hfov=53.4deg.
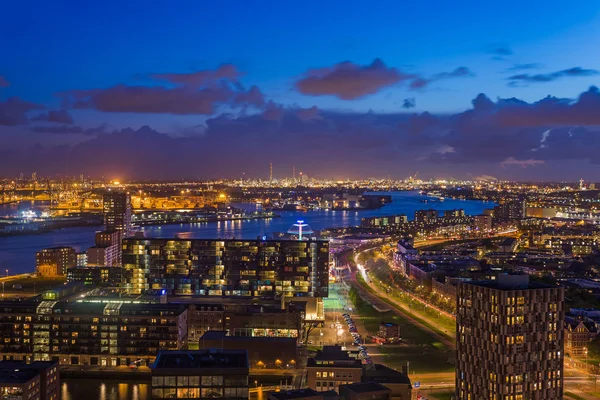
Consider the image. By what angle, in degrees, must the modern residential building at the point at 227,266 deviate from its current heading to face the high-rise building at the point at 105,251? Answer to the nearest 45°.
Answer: approximately 135° to its right

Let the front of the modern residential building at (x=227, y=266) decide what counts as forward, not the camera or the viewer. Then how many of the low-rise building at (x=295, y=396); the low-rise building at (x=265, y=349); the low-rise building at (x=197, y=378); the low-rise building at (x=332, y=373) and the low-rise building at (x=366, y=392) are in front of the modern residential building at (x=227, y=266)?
5

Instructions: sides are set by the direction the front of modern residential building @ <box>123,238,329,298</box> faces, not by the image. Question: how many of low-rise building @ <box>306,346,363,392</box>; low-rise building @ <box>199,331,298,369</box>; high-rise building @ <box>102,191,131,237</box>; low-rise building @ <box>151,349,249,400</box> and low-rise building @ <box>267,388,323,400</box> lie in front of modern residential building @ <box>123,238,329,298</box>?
4

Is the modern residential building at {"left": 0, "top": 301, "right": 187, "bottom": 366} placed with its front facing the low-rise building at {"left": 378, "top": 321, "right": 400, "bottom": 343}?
no

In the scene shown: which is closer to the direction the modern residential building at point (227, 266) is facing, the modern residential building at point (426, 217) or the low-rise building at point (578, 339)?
the low-rise building

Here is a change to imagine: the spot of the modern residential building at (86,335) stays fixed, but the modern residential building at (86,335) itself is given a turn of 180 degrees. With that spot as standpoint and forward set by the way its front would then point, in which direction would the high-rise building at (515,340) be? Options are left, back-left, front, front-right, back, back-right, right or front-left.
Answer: back-right

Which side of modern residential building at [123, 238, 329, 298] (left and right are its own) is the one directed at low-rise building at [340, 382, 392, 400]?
front

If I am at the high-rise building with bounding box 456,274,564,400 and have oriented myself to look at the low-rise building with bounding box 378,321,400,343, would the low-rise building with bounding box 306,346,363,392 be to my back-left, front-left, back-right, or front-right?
front-left

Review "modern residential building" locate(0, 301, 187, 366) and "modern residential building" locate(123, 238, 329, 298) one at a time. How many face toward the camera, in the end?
2

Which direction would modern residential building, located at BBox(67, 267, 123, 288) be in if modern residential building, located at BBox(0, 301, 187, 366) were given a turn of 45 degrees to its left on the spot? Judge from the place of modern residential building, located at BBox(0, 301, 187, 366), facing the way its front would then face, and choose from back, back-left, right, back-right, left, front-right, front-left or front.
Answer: back-left

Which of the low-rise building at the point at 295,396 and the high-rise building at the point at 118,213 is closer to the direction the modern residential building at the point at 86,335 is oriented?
the low-rise building

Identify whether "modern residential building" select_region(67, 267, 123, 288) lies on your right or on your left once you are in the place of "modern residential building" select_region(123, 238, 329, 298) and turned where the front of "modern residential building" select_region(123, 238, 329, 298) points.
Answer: on your right

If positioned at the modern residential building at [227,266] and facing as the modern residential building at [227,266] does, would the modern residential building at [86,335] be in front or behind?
in front

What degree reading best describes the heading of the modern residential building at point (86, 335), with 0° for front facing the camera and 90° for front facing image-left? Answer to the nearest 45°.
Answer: approximately 0°

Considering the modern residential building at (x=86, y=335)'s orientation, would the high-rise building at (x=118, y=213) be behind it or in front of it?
behind

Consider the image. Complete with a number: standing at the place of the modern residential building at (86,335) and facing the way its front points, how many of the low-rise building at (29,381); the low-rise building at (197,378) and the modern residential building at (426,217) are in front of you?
2

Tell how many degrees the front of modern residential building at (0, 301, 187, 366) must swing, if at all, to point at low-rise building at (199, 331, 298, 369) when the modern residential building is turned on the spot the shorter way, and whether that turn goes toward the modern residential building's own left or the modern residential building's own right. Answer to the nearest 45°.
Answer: approximately 45° to the modern residential building's own left

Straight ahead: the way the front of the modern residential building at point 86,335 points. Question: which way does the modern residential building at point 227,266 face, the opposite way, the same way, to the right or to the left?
the same way
